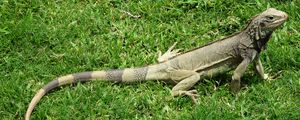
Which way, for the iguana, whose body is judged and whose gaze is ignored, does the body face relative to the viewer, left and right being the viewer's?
facing to the right of the viewer
